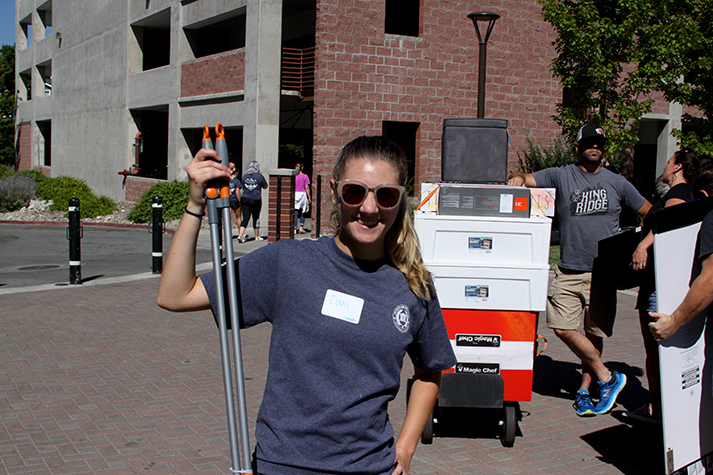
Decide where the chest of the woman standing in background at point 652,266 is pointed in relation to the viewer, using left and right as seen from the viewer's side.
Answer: facing to the left of the viewer

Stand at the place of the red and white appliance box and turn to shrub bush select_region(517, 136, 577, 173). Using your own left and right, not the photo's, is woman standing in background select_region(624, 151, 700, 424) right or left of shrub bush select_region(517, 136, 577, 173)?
right

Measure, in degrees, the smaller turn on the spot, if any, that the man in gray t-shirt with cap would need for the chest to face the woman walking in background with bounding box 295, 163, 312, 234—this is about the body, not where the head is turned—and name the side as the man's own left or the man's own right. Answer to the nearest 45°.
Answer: approximately 135° to the man's own right

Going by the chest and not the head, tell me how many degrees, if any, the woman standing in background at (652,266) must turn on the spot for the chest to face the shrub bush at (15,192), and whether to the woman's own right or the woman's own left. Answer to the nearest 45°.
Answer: approximately 45° to the woman's own right

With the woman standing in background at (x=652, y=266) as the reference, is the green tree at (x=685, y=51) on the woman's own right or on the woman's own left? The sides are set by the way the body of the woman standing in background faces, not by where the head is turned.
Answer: on the woman's own right

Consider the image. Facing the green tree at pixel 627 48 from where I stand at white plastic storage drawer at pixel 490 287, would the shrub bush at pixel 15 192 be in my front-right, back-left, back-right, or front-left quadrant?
front-left

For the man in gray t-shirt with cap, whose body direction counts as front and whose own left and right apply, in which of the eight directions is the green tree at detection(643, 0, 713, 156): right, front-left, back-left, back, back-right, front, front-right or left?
back

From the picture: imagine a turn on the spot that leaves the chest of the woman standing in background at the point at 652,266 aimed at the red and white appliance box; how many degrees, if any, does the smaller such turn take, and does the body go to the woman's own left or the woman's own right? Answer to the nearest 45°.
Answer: approximately 45° to the woman's own left

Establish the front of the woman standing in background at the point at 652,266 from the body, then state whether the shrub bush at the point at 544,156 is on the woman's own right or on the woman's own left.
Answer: on the woman's own right

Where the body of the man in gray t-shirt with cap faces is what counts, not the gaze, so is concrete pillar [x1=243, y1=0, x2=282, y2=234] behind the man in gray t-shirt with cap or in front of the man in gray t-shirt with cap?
behind

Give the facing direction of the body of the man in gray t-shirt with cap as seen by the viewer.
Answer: toward the camera
